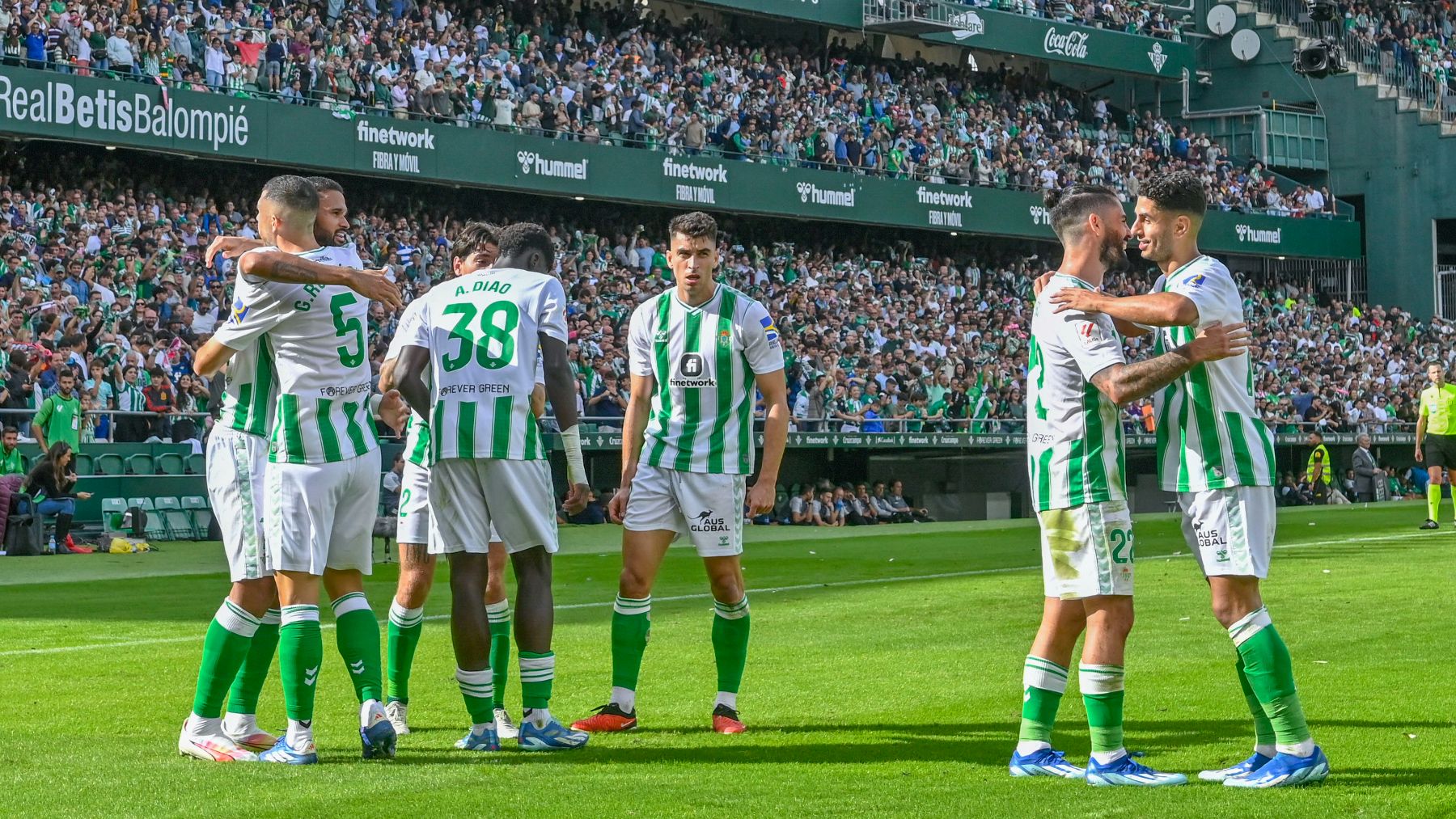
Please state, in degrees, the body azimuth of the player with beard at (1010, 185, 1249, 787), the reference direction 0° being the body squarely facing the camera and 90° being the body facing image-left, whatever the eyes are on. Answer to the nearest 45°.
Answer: approximately 270°

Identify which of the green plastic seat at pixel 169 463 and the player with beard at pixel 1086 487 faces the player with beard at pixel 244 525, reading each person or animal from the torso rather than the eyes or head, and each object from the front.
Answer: the green plastic seat

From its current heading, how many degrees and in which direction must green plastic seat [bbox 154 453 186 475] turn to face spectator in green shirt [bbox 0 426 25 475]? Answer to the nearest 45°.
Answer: approximately 45° to its right

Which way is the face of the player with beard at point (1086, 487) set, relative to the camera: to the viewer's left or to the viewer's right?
to the viewer's right

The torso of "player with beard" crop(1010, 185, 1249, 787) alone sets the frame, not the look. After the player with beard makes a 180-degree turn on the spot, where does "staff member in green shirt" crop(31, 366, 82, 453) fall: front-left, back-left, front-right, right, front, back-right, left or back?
front-right

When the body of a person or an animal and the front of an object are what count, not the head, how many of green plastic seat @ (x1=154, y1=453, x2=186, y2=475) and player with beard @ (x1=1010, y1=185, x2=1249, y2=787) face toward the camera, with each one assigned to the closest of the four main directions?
1

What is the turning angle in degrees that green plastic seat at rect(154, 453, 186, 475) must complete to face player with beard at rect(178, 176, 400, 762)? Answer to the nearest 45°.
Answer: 0° — it already faces them

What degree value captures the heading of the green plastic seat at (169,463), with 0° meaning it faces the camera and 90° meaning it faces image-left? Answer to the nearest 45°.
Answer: approximately 0°

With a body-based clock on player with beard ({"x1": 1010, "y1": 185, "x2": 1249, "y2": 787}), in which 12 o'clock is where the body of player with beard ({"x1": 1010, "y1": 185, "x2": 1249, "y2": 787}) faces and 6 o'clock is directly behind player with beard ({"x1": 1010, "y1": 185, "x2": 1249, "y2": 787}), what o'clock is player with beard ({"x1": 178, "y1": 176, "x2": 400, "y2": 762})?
player with beard ({"x1": 178, "y1": 176, "x2": 400, "y2": 762}) is roughly at 6 o'clock from player with beard ({"x1": 1010, "y1": 185, "x2": 1249, "y2": 787}).

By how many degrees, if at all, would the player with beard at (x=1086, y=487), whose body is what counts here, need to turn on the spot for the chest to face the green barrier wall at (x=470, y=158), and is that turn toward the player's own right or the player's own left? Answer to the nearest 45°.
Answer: approximately 135° to the player's own left

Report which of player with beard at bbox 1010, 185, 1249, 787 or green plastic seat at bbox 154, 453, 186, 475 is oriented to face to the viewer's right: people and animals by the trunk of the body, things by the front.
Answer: the player with beard

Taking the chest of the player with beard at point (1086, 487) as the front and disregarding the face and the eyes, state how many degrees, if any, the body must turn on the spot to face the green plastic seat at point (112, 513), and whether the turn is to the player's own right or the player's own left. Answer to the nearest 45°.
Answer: approximately 135° to the player's own left
